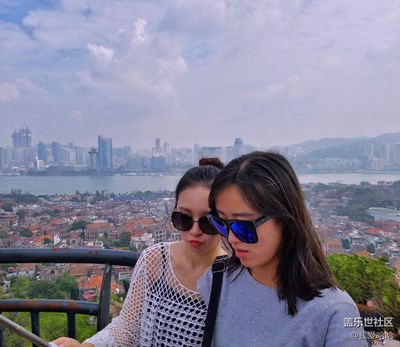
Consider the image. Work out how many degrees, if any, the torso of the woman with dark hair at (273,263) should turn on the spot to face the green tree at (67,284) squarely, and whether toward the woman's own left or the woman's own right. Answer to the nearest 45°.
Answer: approximately 90° to the woman's own right

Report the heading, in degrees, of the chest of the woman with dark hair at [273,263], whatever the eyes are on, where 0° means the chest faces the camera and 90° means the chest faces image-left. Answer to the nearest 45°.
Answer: approximately 45°

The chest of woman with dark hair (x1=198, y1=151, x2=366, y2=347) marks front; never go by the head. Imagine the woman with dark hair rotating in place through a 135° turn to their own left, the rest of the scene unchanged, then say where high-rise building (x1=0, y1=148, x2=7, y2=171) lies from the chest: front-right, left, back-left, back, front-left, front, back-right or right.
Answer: back-left

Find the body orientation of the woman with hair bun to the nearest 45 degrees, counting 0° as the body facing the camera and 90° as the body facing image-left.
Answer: approximately 0°

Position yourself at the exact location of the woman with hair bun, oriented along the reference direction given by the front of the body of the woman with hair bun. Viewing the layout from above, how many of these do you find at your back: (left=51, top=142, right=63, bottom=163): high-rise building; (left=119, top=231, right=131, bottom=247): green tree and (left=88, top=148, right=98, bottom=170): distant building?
3

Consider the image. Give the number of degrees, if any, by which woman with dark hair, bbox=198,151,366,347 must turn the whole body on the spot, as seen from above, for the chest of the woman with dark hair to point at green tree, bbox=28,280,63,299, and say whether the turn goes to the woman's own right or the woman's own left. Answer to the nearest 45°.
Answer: approximately 90° to the woman's own right

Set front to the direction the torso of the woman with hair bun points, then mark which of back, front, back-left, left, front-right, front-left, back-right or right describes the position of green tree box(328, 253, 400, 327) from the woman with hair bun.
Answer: back-left

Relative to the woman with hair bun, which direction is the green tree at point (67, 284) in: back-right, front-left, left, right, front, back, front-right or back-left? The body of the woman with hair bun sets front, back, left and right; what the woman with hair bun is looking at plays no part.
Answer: back-right

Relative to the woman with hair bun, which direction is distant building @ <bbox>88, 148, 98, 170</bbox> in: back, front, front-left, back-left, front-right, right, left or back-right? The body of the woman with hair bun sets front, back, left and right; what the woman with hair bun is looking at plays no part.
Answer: back

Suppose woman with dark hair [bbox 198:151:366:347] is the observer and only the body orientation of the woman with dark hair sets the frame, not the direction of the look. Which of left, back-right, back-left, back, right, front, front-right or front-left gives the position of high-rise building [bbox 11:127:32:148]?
right

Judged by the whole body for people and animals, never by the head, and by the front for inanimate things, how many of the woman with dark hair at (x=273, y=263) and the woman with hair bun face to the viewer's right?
0

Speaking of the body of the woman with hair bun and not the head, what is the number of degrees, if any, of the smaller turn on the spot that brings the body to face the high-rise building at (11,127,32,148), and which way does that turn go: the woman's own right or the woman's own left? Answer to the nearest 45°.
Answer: approximately 180°
